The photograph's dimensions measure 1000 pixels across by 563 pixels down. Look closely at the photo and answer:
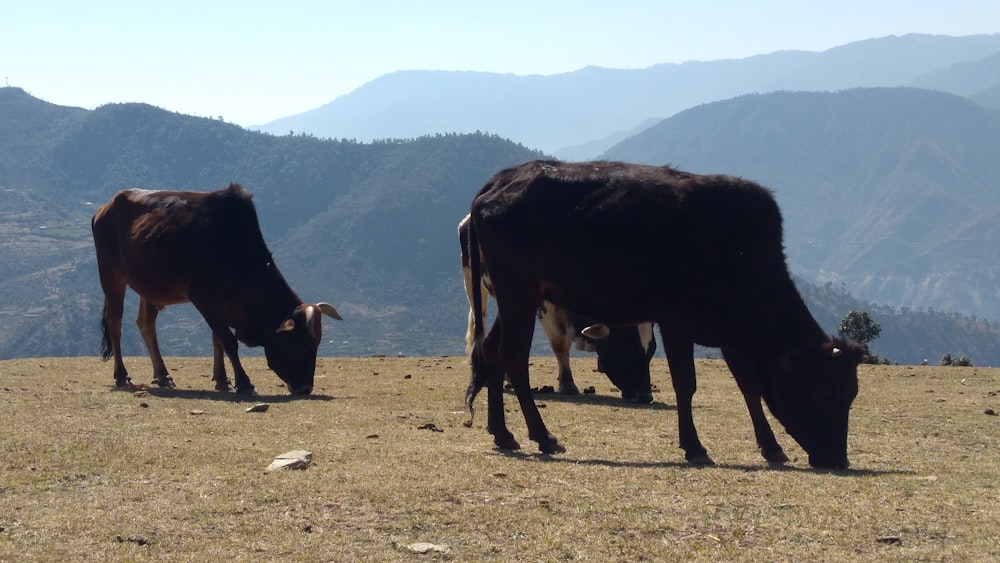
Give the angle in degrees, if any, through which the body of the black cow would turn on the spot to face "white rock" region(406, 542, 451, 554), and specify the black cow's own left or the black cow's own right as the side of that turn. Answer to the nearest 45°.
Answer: approximately 90° to the black cow's own right

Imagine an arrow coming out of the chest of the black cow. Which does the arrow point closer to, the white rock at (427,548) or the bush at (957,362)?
the bush

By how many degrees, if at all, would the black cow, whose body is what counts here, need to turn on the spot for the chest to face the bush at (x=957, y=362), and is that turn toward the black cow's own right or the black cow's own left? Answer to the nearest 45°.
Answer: approximately 90° to the black cow's own left

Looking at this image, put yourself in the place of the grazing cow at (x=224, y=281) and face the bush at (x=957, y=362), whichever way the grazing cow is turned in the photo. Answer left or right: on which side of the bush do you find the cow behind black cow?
right

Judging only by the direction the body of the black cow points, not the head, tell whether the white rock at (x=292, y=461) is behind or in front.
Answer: behind

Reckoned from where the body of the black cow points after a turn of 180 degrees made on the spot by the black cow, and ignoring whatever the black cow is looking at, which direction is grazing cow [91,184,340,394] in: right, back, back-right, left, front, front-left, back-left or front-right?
front-right

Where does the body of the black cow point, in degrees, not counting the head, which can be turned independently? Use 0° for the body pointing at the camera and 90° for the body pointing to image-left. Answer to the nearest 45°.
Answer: approximately 270°
